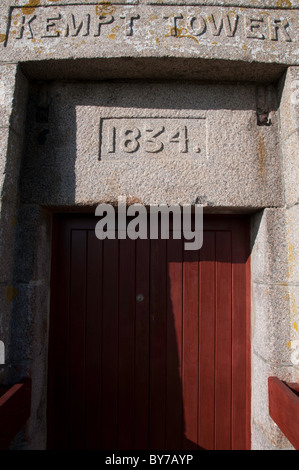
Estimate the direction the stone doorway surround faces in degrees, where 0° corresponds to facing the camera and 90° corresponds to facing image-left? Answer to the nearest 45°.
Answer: approximately 0°

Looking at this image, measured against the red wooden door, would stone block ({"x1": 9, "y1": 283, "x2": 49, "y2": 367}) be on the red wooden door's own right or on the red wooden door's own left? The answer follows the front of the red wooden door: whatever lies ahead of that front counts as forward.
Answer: on the red wooden door's own right

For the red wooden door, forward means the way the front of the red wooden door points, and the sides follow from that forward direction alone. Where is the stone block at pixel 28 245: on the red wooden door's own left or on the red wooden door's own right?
on the red wooden door's own right

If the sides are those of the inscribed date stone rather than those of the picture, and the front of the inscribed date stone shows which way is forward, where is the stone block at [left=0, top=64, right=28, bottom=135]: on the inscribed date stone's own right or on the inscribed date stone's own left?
on the inscribed date stone's own right
